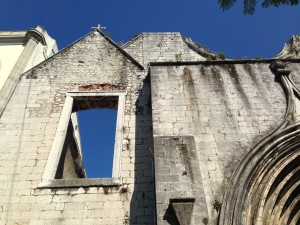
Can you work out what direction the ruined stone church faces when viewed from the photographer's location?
facing the viewer
